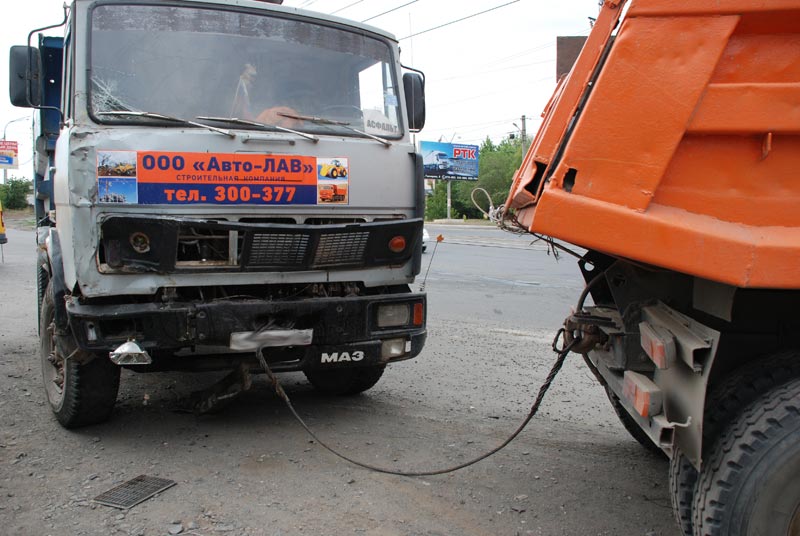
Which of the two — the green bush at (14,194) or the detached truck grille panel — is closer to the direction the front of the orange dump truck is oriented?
the green bush

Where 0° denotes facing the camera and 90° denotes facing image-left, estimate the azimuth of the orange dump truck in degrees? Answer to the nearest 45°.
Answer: approximately 225°

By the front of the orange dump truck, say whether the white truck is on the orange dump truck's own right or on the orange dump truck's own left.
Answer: on the orange dump truck's own left

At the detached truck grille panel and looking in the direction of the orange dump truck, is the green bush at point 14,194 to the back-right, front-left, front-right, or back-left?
back-left

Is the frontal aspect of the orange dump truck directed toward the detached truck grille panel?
no

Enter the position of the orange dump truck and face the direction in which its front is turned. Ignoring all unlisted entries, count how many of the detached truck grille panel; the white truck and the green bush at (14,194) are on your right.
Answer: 0

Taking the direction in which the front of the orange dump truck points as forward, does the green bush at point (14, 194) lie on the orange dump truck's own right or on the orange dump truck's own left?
on the orange dump truck's own left
